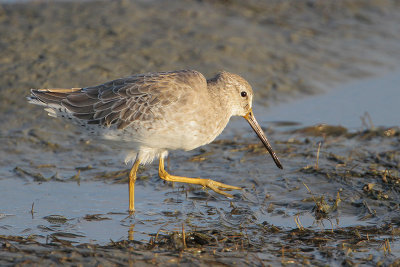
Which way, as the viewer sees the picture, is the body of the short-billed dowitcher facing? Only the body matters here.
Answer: to the viewer's right
